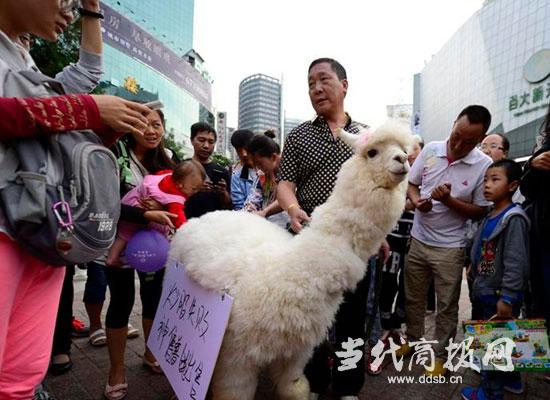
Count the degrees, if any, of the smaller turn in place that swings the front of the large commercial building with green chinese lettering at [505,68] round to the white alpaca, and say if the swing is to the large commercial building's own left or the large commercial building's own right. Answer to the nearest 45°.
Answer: approximately 45° to the large commercial building's own left

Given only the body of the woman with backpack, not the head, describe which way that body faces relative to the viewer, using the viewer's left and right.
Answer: facing to the right of the viewer

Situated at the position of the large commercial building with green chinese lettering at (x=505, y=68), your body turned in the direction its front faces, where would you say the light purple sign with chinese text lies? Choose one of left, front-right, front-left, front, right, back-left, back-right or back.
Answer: front-left

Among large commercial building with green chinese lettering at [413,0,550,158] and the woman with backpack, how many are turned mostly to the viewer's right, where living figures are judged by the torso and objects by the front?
1

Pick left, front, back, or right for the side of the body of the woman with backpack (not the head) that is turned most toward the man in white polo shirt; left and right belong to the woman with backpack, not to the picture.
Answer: front

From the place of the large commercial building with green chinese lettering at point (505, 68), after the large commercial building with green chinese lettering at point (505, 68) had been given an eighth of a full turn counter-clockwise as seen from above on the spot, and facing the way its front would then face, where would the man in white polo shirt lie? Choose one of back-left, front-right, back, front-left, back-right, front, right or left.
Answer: front

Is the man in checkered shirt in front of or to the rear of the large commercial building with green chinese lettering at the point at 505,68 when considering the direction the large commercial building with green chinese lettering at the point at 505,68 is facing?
in front

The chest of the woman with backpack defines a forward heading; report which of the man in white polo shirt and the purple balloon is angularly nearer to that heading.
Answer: the man in white polo shirt

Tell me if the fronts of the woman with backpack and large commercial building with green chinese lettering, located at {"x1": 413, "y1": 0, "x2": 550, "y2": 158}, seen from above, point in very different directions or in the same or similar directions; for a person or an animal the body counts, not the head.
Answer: very different directions

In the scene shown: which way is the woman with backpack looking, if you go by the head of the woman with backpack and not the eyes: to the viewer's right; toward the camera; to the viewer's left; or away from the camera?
to the viewer's right

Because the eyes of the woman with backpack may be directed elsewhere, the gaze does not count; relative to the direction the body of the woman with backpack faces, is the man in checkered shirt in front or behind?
in front

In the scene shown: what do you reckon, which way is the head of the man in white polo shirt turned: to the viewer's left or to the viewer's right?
to the viewer's left

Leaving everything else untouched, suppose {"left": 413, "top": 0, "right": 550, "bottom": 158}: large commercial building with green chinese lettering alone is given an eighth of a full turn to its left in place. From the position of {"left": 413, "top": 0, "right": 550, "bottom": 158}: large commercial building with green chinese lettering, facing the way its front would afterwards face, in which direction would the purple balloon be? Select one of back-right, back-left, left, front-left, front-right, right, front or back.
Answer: front

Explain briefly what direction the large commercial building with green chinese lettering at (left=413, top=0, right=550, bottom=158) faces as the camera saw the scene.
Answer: facing the viewer and to the left of the viewer

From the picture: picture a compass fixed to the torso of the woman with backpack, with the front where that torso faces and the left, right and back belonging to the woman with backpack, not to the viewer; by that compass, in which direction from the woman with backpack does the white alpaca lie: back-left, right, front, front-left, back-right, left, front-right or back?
front
